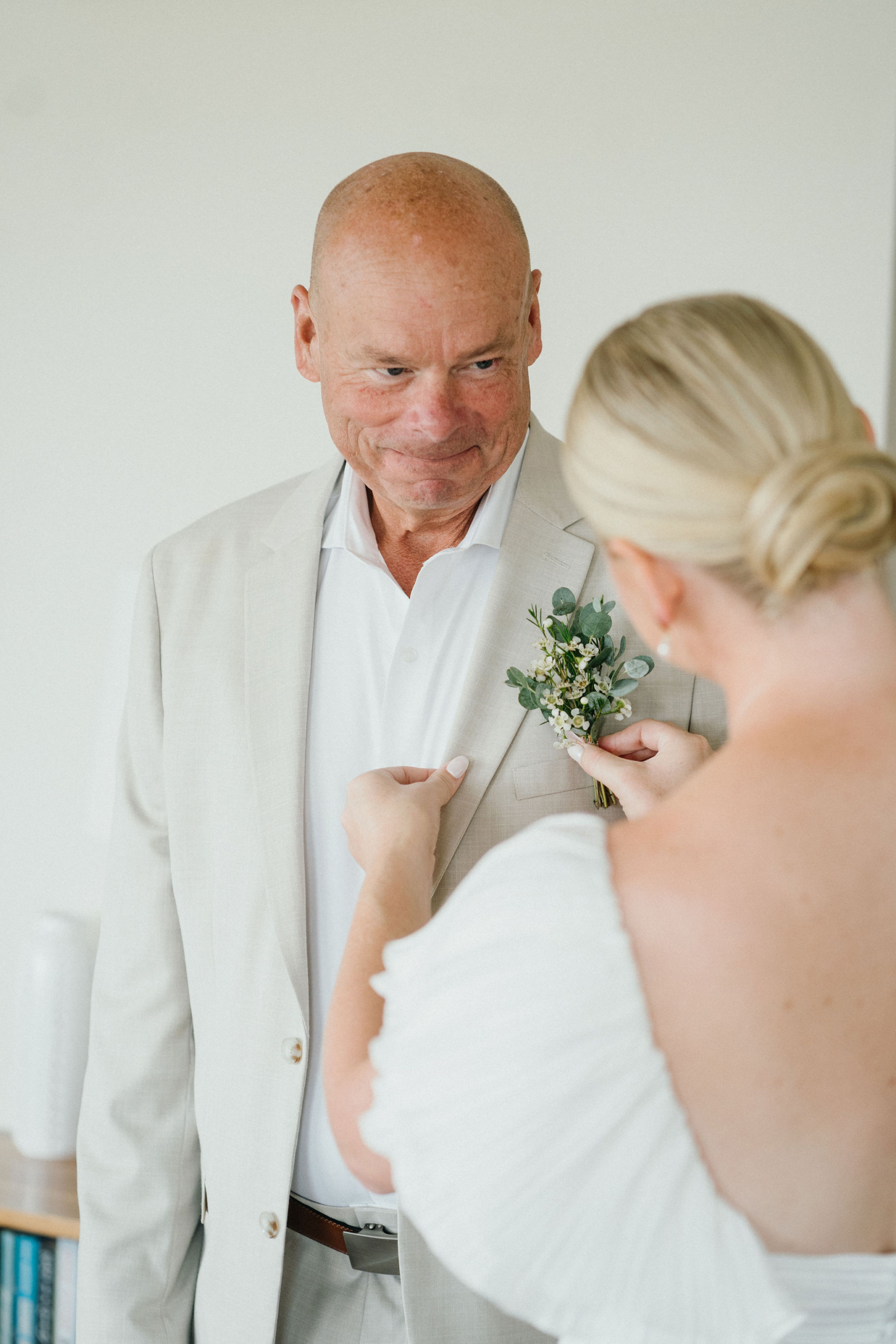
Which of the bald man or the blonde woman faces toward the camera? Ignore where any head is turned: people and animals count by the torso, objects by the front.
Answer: the bald man

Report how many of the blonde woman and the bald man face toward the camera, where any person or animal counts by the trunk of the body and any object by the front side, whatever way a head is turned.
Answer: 1

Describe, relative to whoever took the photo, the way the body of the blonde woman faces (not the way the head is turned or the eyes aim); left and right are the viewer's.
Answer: facing away from the viewer and to the left of the viewer

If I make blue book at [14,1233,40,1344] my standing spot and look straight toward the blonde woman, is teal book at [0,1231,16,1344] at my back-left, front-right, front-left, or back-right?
back-right

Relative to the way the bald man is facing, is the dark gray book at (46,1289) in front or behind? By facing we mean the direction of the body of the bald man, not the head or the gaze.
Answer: behind

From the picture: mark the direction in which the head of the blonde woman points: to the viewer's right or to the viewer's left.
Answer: to the viewer's left

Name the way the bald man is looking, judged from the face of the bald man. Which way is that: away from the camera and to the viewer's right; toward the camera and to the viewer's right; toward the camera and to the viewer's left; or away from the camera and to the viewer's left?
toward the camera and to the viewer's right

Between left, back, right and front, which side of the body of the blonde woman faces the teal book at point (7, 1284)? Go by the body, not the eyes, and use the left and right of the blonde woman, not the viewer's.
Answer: front

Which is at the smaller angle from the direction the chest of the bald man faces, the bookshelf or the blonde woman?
the blonde woman

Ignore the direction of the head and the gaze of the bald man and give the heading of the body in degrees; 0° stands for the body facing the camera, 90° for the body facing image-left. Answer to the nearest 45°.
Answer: approximately 0°

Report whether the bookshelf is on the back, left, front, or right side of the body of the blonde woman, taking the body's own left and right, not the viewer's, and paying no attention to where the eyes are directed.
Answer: front
